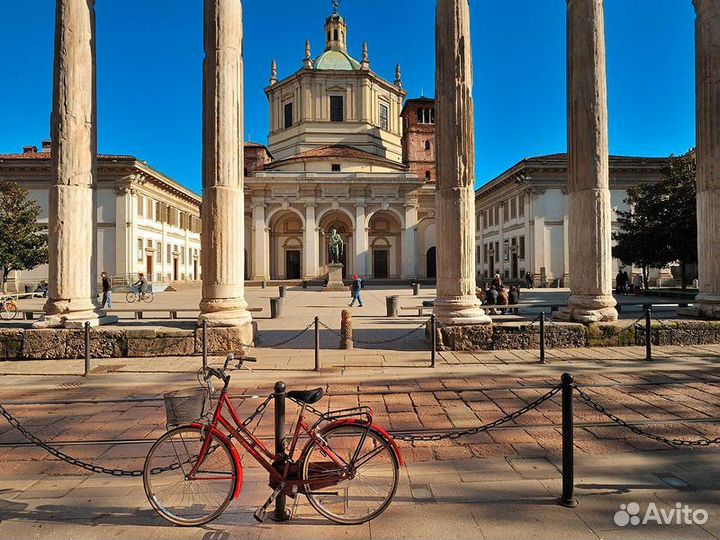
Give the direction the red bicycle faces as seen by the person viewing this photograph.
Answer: facing to the left of the viewer

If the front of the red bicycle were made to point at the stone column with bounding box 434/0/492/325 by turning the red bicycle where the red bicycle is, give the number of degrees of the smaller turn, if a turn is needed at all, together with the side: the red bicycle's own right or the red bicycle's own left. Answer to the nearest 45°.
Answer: approximately 135° to the red bicycle's own right

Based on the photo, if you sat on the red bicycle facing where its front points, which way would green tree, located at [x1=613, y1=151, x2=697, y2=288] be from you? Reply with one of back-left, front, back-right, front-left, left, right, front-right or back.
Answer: back-right

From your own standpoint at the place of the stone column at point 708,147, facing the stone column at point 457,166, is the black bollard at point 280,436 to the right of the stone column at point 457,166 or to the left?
left

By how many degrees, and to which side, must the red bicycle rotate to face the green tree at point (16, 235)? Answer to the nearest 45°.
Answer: approximately 45° to its right

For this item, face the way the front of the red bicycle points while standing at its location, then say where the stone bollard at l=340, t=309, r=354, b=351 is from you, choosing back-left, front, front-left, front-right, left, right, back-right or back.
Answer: right

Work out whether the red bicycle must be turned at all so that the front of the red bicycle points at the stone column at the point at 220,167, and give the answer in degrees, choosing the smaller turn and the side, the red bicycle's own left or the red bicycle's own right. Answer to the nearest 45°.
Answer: approximately 90° to the red bicycle's own right

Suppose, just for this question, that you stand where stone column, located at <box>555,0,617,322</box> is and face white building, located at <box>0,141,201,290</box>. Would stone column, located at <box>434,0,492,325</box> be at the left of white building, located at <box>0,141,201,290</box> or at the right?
left

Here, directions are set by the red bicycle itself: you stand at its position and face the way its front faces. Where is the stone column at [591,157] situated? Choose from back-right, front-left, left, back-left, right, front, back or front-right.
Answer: back-right

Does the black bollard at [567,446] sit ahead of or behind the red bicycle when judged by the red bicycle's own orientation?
behind

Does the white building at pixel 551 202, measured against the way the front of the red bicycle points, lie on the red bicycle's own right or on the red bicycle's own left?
on the red bicycle's own right
